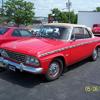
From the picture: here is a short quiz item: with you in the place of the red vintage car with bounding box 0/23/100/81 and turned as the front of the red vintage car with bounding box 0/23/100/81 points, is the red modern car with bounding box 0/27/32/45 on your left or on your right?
on your right

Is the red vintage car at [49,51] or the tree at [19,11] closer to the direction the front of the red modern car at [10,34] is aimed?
the tree

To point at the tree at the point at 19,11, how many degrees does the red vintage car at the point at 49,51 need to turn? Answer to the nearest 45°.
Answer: approximately 135° to its right
